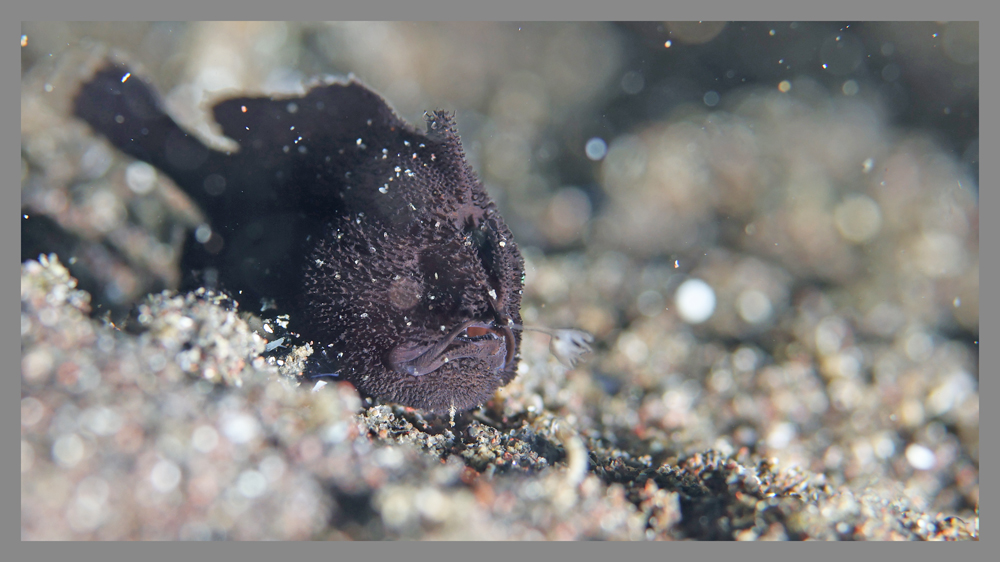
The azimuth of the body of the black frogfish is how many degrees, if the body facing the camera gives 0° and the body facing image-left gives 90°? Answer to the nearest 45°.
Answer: approximately 315°
